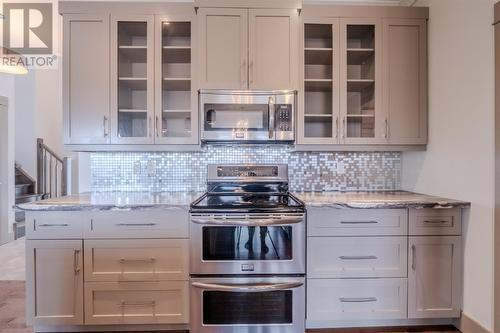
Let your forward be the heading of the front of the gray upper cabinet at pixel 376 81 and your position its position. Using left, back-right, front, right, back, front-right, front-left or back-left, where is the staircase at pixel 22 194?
right

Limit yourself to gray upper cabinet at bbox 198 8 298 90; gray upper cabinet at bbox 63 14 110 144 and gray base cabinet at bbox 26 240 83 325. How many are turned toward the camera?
3

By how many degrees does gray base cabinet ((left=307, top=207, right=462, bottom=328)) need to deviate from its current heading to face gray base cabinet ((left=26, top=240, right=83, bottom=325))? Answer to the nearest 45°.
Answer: approximately 45° to its right

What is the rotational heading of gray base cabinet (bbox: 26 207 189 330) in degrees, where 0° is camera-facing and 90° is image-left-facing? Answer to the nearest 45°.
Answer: approximately 0°

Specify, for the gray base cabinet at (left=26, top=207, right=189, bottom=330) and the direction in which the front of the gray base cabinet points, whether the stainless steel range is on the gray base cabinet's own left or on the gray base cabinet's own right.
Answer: on the gray base cabinet's own left

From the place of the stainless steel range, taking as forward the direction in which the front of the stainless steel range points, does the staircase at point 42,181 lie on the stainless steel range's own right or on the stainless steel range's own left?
on the stainless steel range's own right

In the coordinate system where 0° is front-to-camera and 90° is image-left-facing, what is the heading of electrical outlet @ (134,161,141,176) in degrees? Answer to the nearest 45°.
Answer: approximately 0°
